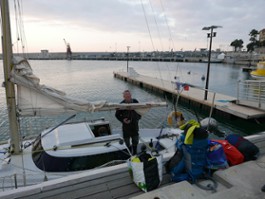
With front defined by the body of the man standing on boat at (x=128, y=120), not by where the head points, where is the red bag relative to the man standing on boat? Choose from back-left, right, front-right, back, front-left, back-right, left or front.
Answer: front-left

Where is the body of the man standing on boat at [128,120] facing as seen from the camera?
toward the camera

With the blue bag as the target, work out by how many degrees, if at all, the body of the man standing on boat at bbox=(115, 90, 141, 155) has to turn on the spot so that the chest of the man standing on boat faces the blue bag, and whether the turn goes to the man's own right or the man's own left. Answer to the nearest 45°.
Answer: approximately 45° to the man's own left
